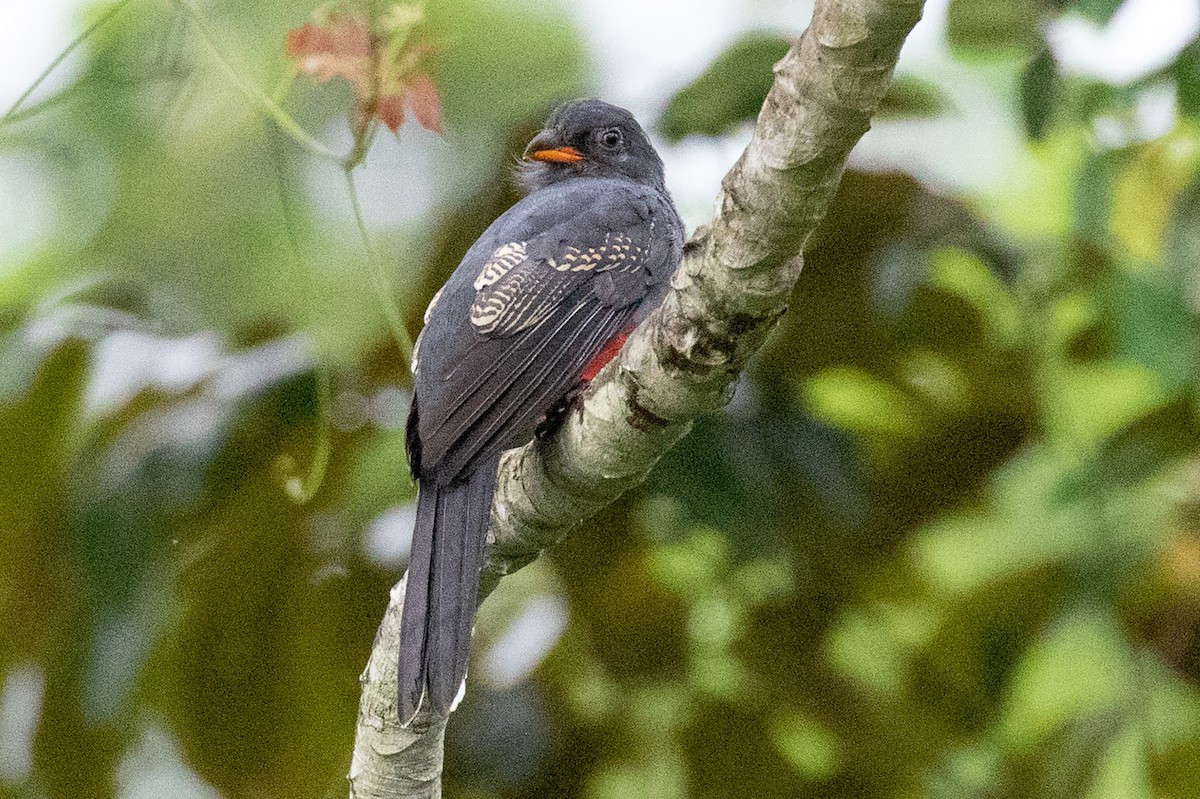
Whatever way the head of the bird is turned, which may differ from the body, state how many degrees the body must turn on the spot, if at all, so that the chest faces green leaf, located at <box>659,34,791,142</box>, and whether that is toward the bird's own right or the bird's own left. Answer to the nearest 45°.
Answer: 0° — it already faces it

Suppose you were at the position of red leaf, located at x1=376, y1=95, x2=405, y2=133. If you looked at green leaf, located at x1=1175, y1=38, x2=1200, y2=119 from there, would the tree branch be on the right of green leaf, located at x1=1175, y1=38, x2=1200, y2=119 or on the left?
right

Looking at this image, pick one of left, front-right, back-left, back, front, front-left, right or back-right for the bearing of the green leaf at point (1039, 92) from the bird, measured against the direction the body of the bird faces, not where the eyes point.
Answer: front-right

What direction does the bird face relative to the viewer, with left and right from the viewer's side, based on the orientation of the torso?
facing away from the viewer and to the right of the viewer

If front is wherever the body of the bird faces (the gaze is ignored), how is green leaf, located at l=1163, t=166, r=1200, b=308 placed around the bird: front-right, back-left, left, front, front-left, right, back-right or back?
front-right

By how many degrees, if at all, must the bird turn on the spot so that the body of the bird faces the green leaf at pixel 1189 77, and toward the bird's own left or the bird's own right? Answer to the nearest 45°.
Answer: approximately 45° to the bird's own right
